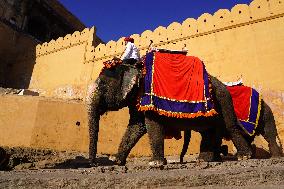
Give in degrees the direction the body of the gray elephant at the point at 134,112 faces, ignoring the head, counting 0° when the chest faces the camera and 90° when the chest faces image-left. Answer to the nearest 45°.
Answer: approximately 90°
